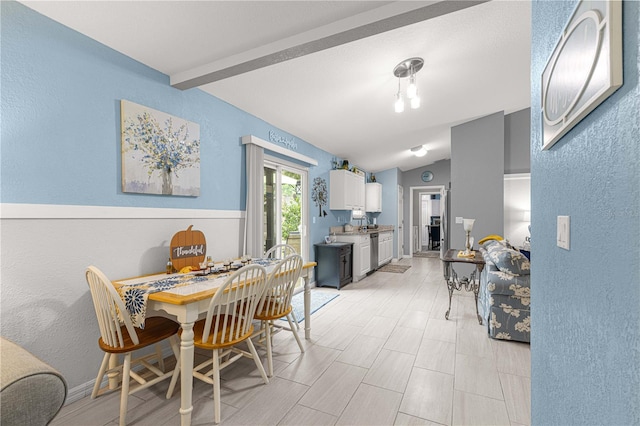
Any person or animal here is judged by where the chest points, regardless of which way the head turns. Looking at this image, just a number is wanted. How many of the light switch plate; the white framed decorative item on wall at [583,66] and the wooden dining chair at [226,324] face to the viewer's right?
0

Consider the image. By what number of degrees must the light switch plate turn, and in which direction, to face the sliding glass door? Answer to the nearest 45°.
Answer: approximately 90° to its right

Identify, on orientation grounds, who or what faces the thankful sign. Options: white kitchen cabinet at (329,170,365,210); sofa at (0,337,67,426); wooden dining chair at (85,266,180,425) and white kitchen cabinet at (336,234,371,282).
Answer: the wooden dining chair

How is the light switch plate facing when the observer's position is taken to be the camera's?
facing the viewer and to the left of the viewer

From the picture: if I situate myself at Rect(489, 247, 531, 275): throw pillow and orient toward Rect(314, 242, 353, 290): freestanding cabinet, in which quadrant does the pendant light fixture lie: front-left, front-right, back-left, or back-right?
front-left

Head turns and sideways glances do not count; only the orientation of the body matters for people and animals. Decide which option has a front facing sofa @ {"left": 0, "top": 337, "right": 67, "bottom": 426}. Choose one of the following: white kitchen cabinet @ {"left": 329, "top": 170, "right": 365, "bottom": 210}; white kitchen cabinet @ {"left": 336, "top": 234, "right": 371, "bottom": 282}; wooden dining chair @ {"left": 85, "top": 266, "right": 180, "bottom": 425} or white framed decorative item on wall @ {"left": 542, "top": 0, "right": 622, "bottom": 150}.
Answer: the white framed decorative item on wall

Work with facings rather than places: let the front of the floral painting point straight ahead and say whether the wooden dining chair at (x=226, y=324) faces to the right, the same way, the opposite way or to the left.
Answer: the opposite way

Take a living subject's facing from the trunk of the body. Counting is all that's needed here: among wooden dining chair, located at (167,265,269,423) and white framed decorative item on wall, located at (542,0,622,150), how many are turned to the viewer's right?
0

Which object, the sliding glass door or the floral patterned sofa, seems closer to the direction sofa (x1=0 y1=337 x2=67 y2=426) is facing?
the floral patterned sofa

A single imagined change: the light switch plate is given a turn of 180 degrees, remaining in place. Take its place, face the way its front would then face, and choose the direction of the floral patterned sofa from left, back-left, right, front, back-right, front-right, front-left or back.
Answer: front-left

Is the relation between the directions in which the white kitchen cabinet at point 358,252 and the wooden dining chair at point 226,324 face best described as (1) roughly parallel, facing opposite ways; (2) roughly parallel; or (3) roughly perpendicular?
roughly parallel, facing opposite ways
